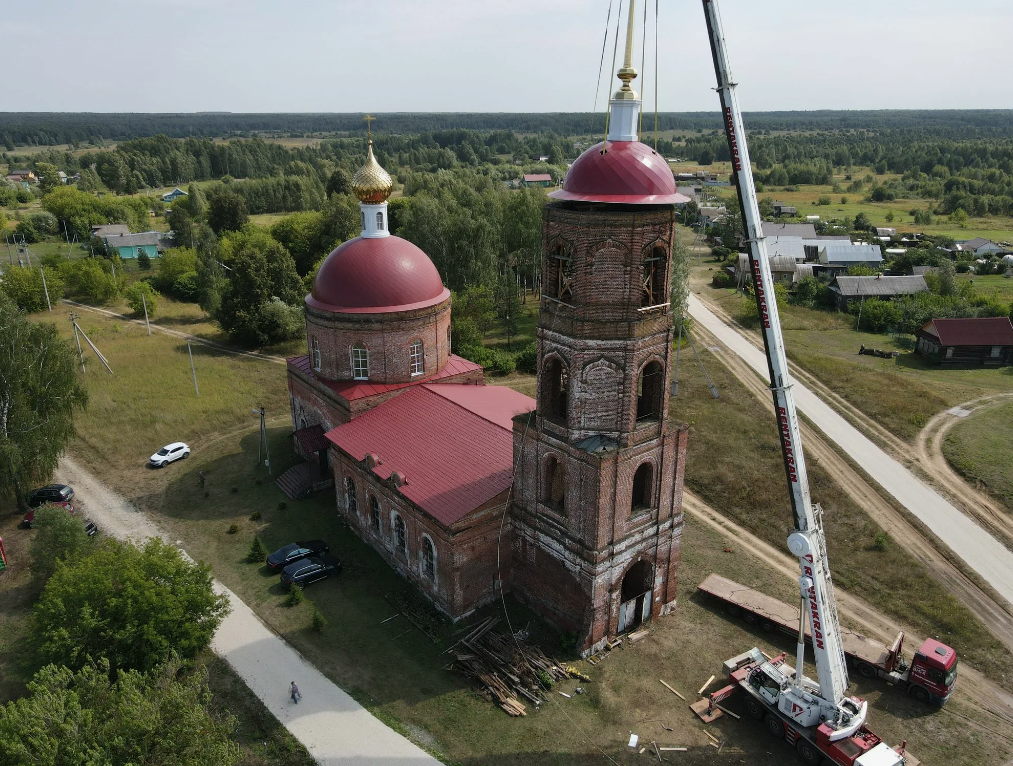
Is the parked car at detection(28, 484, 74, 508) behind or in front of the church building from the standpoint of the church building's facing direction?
behind

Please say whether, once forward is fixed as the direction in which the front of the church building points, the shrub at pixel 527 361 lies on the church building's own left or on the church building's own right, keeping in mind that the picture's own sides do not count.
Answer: on the church building's own left

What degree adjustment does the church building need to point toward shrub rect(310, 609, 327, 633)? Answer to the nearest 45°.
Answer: approximately 135° to its right

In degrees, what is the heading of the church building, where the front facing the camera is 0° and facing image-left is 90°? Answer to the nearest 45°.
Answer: approximately 315°

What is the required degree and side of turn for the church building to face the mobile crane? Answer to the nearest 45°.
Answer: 0° — it already faces it

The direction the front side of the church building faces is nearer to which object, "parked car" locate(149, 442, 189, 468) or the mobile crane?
the mobile crane

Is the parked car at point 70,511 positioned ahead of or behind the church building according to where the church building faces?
behind

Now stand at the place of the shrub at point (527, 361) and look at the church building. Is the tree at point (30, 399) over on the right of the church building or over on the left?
right

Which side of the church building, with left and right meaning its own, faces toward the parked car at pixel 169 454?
back
